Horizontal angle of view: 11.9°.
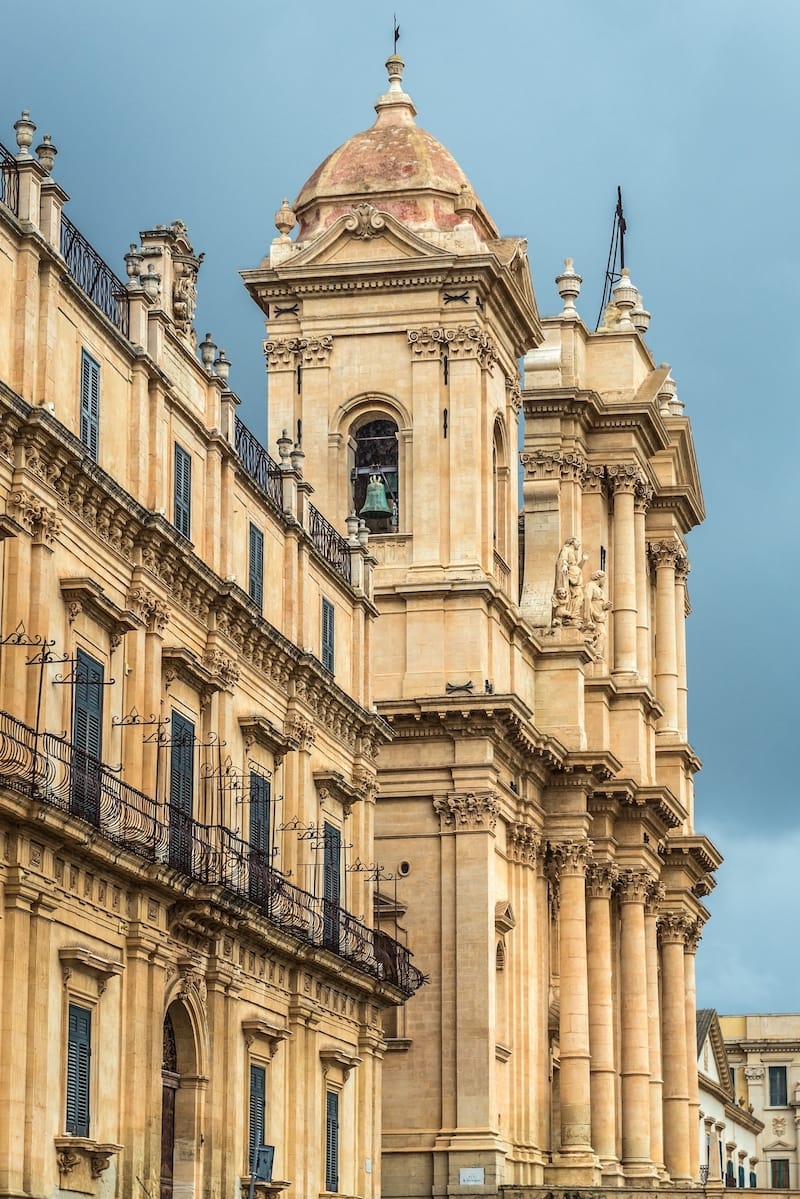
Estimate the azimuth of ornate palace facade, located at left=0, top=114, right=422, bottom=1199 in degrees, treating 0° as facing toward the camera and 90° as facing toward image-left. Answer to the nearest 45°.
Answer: approximately 315°
